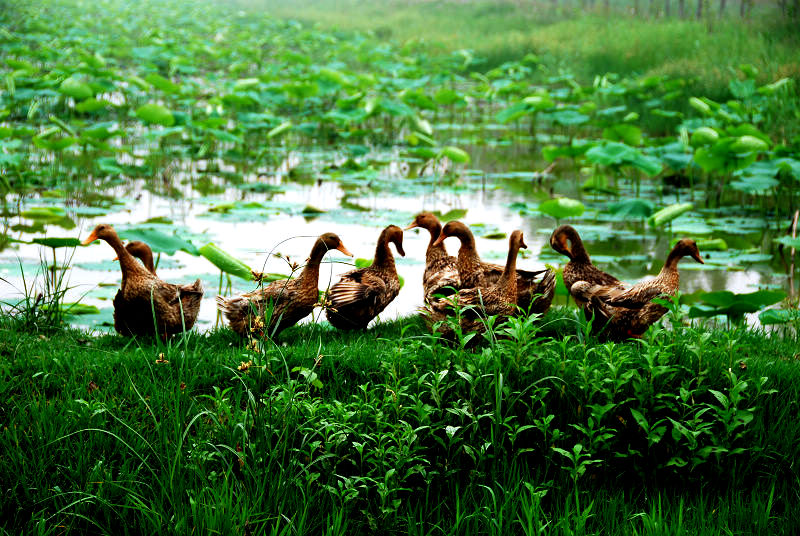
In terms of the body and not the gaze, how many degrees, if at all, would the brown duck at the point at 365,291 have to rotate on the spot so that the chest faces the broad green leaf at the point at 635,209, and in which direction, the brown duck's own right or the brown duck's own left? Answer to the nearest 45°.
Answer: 0° — it already faces it

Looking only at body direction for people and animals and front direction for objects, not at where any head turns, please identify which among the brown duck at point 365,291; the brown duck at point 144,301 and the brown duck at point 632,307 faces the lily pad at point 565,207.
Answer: the brown duck at point 365,291

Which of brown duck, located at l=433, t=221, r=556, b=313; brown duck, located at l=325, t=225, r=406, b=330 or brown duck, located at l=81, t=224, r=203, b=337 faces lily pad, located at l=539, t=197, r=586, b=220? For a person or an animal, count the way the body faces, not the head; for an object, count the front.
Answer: brown duck, located at l=325, t=225, r=406, b=330

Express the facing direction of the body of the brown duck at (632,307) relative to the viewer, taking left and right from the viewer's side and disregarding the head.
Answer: facing to the right of the viewer

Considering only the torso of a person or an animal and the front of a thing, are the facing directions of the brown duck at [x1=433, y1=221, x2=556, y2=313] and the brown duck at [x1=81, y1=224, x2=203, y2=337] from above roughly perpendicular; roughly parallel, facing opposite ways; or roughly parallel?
roughly parallel

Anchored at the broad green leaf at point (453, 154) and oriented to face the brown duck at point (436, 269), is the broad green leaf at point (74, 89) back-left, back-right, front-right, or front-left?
back-right

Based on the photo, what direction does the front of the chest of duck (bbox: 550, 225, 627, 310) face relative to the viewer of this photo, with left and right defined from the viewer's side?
facing to the left of the viewer

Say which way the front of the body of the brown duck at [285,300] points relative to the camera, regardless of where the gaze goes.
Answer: to the viewer's right

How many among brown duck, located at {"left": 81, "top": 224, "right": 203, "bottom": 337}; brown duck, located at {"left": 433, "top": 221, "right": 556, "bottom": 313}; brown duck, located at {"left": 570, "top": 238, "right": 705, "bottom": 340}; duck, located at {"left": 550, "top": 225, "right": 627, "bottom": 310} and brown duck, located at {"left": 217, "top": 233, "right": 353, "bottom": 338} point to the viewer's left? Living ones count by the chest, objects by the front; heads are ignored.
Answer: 3

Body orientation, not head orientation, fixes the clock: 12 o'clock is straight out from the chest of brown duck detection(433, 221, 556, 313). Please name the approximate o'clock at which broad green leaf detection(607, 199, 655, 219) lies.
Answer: The broad green leaf is roughly at 4 o'clock from the brown duck.

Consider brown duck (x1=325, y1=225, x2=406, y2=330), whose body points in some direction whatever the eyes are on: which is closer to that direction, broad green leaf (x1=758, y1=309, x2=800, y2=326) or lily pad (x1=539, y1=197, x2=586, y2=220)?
the lily pad

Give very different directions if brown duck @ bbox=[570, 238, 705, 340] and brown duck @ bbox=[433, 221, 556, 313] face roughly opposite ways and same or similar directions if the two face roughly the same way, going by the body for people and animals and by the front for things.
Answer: very different directions

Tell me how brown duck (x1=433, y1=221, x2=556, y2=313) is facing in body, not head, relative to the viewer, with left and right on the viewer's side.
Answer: facing to the left of the viewer

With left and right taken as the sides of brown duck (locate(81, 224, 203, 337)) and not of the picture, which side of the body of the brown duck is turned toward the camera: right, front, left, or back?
left

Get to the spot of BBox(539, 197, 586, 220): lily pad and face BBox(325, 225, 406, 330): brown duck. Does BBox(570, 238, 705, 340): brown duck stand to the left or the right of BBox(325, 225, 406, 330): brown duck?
left

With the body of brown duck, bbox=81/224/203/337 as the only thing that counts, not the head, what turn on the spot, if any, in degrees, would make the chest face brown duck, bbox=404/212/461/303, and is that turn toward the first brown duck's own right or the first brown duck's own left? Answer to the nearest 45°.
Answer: approximately 180°
